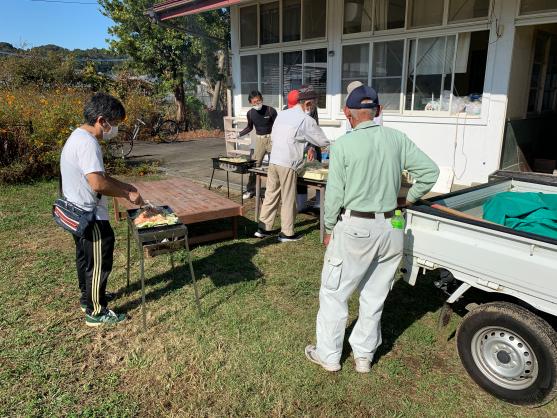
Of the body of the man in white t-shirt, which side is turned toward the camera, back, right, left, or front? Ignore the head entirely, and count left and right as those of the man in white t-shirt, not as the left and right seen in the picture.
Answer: right

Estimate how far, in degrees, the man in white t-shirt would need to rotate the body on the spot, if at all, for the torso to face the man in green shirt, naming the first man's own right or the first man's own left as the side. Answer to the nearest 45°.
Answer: approximately 45° to the first man's own right

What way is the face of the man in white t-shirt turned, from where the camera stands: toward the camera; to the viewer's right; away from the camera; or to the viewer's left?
to the viewer's right

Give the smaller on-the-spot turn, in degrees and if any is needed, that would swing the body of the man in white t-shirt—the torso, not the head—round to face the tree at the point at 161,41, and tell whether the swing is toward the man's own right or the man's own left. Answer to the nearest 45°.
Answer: approximately 90° to the man's own left

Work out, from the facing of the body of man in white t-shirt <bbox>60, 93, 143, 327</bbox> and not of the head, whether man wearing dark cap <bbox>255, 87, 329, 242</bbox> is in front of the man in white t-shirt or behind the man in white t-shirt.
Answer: in front

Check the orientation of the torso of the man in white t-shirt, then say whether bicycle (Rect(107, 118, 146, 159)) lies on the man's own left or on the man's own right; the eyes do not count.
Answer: on the man's own left

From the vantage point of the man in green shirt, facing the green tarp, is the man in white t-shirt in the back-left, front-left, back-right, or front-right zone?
back-left

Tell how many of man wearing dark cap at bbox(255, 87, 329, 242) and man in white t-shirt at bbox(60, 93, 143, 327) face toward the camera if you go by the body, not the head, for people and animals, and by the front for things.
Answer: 0

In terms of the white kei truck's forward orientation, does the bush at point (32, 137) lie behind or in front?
behind

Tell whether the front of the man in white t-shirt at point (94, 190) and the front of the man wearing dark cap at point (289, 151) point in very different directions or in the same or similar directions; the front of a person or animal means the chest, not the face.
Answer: same or similar directions

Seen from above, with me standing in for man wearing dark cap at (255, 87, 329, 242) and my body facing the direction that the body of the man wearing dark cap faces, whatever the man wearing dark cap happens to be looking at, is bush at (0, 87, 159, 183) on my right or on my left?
on my left

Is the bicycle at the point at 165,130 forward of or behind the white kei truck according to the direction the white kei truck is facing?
behind

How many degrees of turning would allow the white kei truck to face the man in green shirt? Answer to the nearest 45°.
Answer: approximately 135° to its right

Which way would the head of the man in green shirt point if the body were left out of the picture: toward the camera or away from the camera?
away from the camera

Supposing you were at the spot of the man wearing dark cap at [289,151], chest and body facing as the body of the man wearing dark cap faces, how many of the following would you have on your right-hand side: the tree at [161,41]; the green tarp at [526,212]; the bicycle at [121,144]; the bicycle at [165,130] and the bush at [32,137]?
1

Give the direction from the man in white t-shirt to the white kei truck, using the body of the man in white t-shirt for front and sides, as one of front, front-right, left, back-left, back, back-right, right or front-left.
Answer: front-right

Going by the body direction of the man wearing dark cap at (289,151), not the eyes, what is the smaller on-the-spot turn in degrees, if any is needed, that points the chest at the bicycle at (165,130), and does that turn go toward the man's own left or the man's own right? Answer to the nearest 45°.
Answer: approximately 90° to the man's own left

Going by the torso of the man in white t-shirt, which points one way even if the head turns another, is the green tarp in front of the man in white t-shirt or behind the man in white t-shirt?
in front

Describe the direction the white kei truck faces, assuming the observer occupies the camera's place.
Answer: facing the viewer and to the right of the viewer
